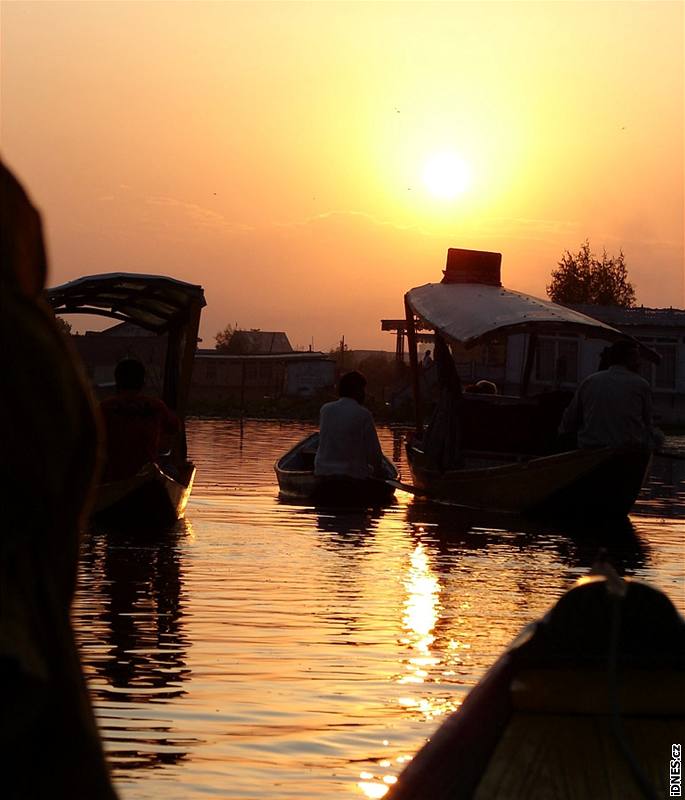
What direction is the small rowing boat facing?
away from the camera

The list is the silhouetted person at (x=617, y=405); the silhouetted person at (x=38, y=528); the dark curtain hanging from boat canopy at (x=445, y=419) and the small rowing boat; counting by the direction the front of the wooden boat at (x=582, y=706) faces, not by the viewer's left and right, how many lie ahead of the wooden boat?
3

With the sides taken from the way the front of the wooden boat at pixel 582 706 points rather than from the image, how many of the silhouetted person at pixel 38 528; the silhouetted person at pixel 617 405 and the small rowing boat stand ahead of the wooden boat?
2

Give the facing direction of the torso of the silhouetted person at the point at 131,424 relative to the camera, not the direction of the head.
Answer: away from the camera

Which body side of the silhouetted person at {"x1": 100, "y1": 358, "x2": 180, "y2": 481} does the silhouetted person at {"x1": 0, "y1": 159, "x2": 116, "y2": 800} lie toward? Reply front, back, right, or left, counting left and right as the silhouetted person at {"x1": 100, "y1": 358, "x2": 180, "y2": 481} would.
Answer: back

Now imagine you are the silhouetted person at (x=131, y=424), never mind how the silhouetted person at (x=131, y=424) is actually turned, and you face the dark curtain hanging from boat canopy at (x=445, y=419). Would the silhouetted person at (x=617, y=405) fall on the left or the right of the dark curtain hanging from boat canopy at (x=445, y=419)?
right

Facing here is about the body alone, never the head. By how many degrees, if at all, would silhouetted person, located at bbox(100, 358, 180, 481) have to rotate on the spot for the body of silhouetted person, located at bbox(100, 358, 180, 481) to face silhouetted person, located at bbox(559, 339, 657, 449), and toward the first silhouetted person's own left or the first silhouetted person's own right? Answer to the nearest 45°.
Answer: approximately 90° to the first silhouetted person's own right

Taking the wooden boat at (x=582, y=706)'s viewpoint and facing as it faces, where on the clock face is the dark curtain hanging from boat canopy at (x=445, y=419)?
The dark curtain hanging from boat canopy is roughly at 12 o'clock from the wooden boat.

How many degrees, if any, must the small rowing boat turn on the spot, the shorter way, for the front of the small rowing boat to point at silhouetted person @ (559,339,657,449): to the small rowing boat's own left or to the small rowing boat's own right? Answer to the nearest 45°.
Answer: approximately 135° to the small rowing boat's own right

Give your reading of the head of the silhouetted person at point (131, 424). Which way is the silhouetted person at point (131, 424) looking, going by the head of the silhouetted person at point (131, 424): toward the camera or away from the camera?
away from the camera

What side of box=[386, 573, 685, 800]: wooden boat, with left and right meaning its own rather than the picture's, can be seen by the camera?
back
